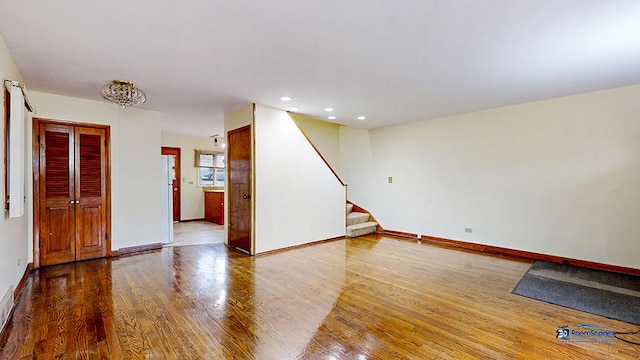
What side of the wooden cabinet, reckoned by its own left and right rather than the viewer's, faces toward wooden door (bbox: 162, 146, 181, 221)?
right

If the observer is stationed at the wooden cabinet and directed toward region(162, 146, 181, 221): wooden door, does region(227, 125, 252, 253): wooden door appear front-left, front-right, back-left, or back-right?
back-left

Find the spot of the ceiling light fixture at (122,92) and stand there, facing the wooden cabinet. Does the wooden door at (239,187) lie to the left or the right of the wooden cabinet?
right

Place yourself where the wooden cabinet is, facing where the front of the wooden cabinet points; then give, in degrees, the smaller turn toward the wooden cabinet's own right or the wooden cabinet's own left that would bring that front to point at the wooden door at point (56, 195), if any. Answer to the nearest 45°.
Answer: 0° — it already faces it

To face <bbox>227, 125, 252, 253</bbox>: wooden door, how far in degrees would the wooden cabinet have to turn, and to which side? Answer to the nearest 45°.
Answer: approximately 45° to its left
